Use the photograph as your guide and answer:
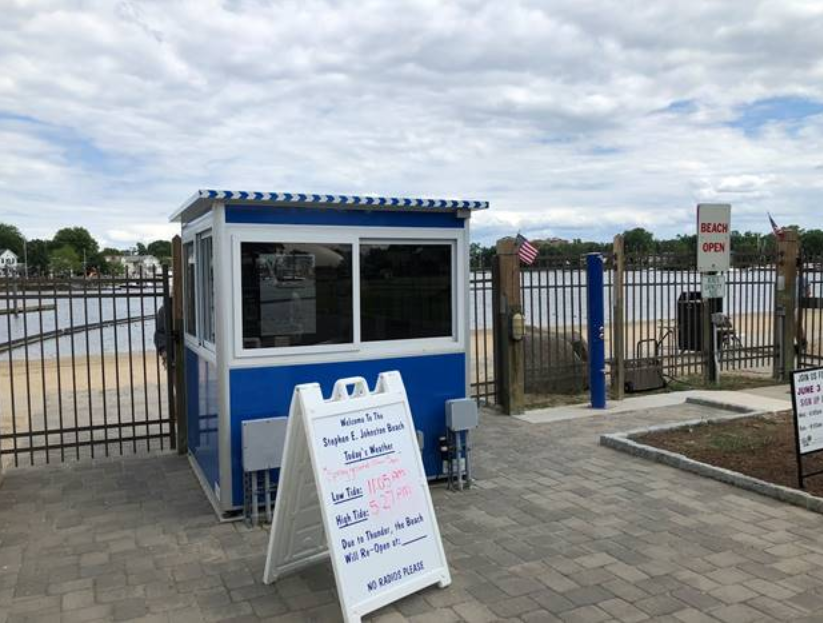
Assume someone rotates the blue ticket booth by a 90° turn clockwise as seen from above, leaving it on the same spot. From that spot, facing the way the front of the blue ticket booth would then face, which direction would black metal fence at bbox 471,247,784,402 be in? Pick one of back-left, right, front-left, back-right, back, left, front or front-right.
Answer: back-right

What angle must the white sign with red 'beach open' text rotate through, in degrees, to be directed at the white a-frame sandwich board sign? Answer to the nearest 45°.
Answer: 0° — it already faces it

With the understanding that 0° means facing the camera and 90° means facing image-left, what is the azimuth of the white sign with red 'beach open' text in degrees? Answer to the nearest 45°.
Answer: approximately 0°

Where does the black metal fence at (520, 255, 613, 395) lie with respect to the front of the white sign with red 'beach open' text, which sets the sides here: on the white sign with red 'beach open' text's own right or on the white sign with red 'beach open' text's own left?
on the white sign with red 'beach open' text's own right

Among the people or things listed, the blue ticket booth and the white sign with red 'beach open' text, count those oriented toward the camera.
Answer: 2

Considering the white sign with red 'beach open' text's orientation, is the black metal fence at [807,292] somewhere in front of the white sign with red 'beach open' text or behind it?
behind

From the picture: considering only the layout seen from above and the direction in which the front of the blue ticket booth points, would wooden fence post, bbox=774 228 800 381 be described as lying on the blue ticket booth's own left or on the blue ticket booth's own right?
on the blue ticket booth's own left

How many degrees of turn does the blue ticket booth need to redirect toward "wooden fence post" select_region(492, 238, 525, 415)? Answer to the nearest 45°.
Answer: approximately 135° to its left

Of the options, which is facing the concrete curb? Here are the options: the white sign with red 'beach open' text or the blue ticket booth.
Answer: the white sign with red 'beach open' text
